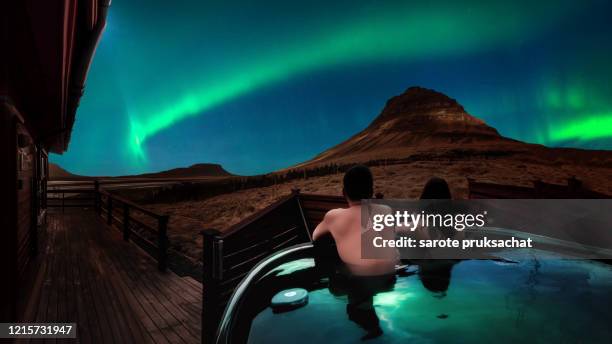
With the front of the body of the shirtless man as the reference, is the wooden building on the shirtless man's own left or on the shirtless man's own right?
on the shirtless man's own left

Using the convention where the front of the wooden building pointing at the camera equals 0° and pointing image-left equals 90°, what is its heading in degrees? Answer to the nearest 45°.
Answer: approximately 270°

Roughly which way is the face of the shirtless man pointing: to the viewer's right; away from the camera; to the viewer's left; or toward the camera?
away from the camera

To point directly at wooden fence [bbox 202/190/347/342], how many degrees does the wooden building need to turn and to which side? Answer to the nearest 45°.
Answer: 0° — it already faces it

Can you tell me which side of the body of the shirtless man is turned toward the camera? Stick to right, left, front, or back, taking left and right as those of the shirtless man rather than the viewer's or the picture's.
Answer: back

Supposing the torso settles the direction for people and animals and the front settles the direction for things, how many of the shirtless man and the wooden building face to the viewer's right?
1

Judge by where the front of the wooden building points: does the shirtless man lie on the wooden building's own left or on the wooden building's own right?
on the wooden building's own right

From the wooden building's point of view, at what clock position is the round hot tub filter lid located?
The round hot tub filter lid is roughly at 2 o'clock from the wooden building.

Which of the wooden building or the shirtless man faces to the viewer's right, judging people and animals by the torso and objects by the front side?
the wooden building
